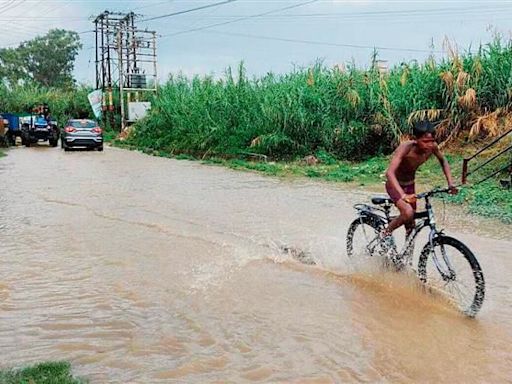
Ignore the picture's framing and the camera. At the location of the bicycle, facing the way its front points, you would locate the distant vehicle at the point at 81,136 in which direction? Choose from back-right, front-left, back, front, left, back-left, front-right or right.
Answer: back

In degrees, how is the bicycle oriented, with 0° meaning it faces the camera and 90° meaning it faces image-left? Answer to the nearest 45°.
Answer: approximately 315°

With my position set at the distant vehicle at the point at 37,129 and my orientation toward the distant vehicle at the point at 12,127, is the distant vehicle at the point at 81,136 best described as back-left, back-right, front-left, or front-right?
back-left

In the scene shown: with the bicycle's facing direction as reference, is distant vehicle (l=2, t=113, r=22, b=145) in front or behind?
behind

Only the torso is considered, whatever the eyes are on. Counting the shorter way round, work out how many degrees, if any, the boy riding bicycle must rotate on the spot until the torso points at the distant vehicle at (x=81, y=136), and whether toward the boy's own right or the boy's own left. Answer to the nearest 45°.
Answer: approximately 180°

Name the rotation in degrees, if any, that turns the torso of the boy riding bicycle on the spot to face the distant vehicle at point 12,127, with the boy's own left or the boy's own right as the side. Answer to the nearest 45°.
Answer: approximately 180°

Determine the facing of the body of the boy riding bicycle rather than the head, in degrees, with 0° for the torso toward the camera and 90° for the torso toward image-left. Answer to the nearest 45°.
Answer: approximately 315°

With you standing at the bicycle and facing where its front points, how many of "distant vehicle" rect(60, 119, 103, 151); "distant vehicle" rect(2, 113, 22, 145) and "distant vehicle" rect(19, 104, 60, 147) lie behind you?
3

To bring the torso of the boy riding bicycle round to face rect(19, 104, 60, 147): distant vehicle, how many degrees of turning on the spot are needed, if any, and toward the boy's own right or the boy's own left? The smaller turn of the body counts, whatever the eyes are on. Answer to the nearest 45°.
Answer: approximately 180°

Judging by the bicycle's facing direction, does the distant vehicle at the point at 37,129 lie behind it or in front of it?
behind

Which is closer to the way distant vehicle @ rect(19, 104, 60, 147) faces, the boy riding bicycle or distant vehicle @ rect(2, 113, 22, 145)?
the boy riding bicycle

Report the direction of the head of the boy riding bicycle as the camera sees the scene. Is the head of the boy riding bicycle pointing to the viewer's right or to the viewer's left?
to the viewer's right
